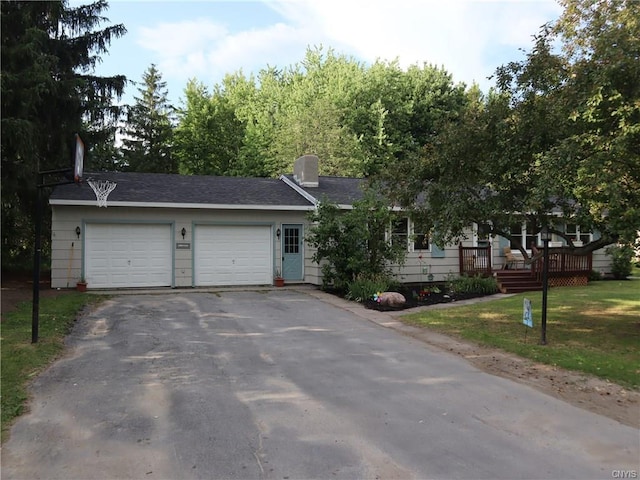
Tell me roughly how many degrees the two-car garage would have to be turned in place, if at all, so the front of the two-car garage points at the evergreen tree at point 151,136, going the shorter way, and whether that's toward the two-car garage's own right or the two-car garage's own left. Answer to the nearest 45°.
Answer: approximately 180°

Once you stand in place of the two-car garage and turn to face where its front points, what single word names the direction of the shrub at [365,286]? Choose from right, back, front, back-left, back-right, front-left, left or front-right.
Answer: front-left

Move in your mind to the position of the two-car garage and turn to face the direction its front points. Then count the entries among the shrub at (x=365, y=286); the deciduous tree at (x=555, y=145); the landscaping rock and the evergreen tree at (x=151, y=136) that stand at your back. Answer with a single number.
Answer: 1

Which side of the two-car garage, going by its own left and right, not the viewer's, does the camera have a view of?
front

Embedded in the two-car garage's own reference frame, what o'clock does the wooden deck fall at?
The wooden deck is roughly at 9 o'clock from the two-car garage.

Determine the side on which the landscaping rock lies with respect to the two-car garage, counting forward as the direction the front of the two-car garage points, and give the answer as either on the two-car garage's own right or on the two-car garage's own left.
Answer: on the two-car garage's own left

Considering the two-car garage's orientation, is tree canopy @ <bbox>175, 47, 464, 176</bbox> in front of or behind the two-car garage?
behind

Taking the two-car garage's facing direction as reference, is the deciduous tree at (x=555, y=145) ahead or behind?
ahead

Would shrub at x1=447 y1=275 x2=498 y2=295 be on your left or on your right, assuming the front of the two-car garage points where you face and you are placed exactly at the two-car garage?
on your left

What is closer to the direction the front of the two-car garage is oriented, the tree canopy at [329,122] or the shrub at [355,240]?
the shrub
